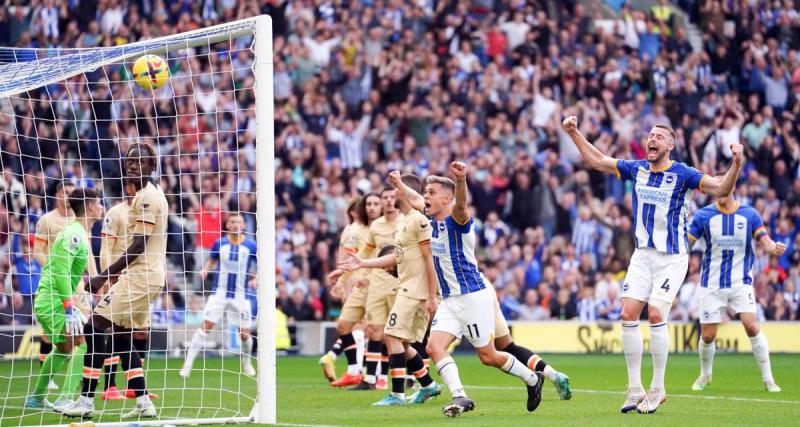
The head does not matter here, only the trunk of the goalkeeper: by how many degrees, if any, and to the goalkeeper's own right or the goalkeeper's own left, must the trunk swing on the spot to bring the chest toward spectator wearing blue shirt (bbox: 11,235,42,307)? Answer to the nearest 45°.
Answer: approximately 90° to the goalkeeper's own left

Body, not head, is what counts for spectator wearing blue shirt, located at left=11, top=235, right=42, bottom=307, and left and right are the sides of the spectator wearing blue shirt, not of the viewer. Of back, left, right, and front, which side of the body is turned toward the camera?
front

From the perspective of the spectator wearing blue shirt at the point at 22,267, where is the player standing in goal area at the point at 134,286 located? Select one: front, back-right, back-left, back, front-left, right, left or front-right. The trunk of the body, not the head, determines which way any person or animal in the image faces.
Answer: front

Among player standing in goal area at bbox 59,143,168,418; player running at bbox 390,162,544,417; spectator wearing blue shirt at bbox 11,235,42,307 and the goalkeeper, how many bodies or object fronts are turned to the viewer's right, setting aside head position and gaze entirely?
1

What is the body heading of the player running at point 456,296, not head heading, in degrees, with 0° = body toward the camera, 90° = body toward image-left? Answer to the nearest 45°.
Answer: approximately 45°

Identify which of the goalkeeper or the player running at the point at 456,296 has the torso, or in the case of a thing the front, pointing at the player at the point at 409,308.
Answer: the goalkeeper

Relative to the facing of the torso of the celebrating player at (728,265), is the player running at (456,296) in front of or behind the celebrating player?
in front

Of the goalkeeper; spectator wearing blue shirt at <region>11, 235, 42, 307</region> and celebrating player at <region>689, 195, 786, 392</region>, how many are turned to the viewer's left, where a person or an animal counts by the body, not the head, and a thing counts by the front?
0

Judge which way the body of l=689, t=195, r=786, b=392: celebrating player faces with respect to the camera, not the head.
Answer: toward the camera

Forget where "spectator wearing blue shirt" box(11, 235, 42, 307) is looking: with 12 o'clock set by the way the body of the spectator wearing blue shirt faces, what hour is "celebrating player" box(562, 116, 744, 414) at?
The celebrating player is roughly at 11 o'clock from the spectator wearing blue shirt.

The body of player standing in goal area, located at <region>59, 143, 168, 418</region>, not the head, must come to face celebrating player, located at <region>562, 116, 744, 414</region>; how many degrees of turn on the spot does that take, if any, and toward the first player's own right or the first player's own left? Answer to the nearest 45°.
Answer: approximately 180°

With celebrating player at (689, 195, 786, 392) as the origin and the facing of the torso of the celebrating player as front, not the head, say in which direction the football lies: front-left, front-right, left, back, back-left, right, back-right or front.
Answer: front-right

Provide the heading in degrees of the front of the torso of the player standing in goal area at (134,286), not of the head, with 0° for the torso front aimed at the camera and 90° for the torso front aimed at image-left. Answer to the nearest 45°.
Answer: approximately 90°
